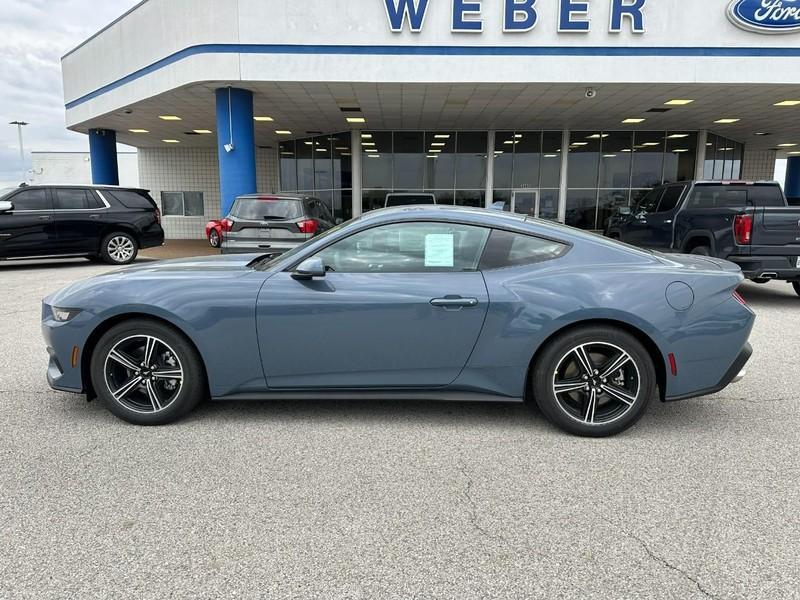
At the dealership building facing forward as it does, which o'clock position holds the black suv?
The black suv is roughly at 2 o'clock from the dealership building.

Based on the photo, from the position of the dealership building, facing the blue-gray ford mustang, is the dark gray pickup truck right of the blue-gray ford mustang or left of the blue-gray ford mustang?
left

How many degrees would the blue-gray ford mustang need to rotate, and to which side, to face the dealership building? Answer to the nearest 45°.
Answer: approximately 90° to its right

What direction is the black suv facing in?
to the viewer's left

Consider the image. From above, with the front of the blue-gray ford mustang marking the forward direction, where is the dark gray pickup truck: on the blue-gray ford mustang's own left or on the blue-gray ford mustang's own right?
on the blue-gray ford mustang's own right

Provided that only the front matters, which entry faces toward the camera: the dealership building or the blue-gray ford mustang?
the dealership building

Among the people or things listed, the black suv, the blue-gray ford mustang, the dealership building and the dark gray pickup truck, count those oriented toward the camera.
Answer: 1

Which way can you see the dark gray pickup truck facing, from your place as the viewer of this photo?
facing away from the viewer and to the left of the viewer

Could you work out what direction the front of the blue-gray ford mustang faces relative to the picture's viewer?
facing to the left of the viewer

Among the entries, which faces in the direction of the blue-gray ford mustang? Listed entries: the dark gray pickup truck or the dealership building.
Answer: the dealership building

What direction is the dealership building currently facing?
toward the camera

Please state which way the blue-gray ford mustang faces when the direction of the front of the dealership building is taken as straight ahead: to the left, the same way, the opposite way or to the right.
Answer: to the right

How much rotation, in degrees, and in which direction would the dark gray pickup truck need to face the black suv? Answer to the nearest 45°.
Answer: approximately 45° to its left

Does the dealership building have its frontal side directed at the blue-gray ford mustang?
yes

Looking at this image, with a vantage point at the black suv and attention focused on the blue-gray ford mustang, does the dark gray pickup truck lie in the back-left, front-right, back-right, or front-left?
front-left
